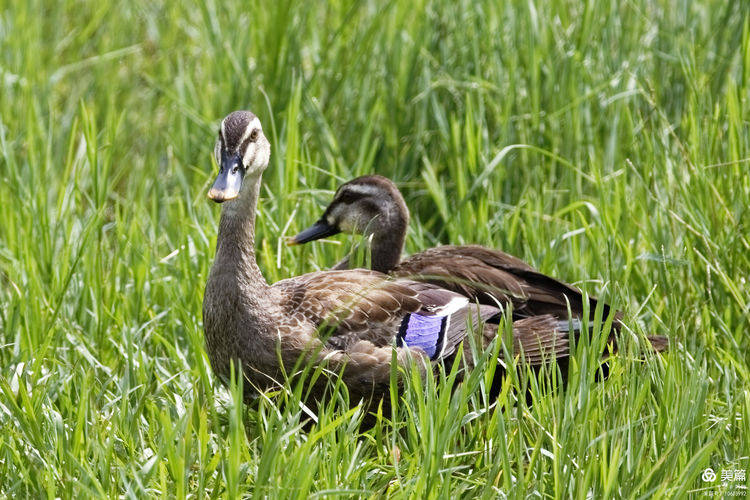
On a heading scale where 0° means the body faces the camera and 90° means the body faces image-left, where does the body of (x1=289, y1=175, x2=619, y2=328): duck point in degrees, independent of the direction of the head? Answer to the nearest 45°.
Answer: approximately 90°

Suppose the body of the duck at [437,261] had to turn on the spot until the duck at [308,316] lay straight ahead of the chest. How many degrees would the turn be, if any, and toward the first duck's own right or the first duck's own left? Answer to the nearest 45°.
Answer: approximately 45° to the first duck's own left
